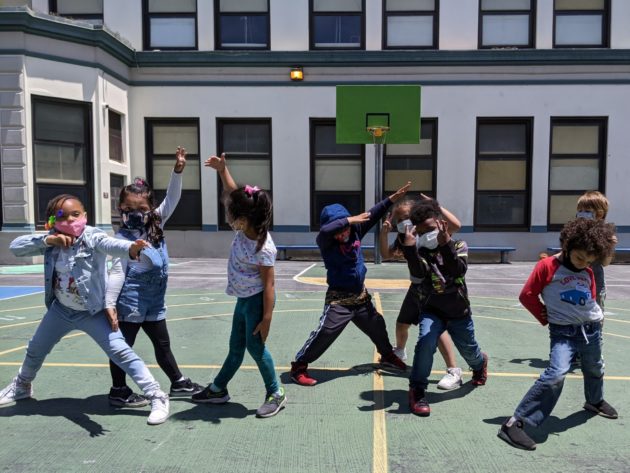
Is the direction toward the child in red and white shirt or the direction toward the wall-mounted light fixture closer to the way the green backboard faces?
the child in red and white shirt

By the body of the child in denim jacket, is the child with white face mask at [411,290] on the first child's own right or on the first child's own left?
on the first child's own left

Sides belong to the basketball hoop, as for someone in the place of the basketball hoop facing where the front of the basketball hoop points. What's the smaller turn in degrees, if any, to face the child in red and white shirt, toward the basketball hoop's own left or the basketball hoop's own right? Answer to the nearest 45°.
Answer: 0° — it already faces them

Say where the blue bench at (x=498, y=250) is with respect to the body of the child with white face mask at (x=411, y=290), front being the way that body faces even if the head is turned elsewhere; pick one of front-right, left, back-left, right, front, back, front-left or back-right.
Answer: back

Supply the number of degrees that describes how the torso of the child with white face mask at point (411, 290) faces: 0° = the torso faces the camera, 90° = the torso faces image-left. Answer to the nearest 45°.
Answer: approximately 0°

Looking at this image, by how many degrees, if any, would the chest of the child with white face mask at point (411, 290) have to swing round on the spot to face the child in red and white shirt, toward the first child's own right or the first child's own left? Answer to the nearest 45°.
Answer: approximately 45° to the first child's own left

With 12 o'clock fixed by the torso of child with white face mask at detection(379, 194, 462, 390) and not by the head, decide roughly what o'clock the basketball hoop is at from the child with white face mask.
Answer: The basketball hoop is roughly at 6 o'clock from the child with white face mask.
